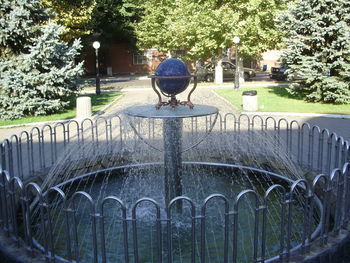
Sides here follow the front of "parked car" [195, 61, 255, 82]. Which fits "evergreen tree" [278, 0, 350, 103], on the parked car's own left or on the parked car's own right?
on the parked car's own left

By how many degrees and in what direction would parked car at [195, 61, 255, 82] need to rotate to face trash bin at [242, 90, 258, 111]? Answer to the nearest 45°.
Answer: approximately 90° to its left

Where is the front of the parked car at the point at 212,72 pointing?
to the viewer's left

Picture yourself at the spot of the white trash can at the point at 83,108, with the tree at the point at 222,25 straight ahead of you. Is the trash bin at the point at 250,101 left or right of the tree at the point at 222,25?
right

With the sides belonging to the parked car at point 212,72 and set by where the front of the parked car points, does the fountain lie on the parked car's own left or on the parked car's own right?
on the parked car's own left
